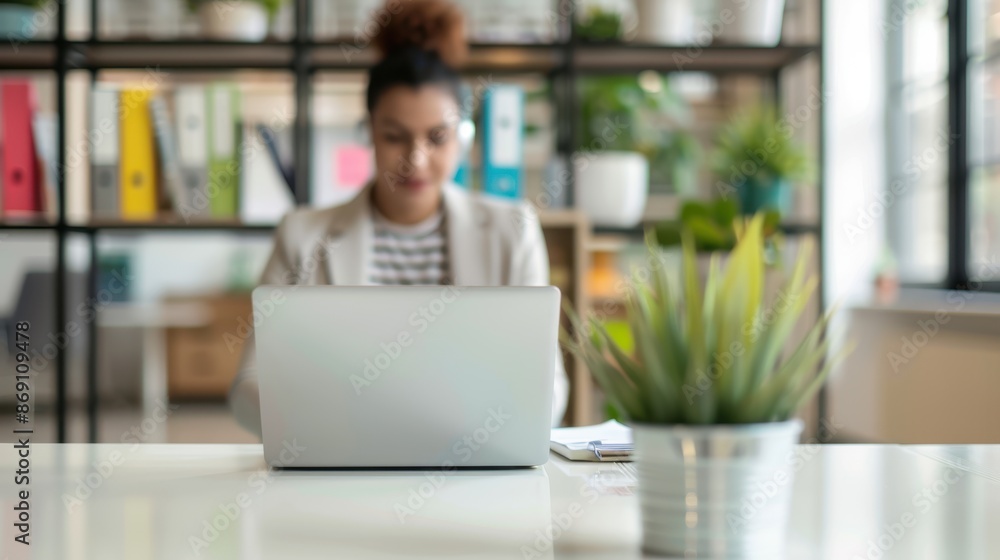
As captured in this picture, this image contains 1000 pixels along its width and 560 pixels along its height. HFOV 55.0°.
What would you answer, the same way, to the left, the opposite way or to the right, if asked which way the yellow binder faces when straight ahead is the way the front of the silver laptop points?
the opposite way

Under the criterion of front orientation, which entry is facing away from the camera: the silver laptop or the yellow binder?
the silver laptop

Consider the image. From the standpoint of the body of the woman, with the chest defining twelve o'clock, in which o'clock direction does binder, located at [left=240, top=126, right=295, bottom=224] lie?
The binder is roughly at 5 o'clock from the woman.

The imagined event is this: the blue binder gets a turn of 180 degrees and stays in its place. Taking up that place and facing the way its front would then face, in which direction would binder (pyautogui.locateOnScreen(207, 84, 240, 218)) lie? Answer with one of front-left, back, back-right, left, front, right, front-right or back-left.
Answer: left

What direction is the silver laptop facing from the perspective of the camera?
away from the camera

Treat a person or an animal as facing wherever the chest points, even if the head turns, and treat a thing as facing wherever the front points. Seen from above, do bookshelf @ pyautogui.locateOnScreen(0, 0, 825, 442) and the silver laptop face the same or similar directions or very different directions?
very different directions

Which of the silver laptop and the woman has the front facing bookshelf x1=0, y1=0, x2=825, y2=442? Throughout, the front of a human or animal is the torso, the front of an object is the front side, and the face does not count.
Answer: the silver laptop
